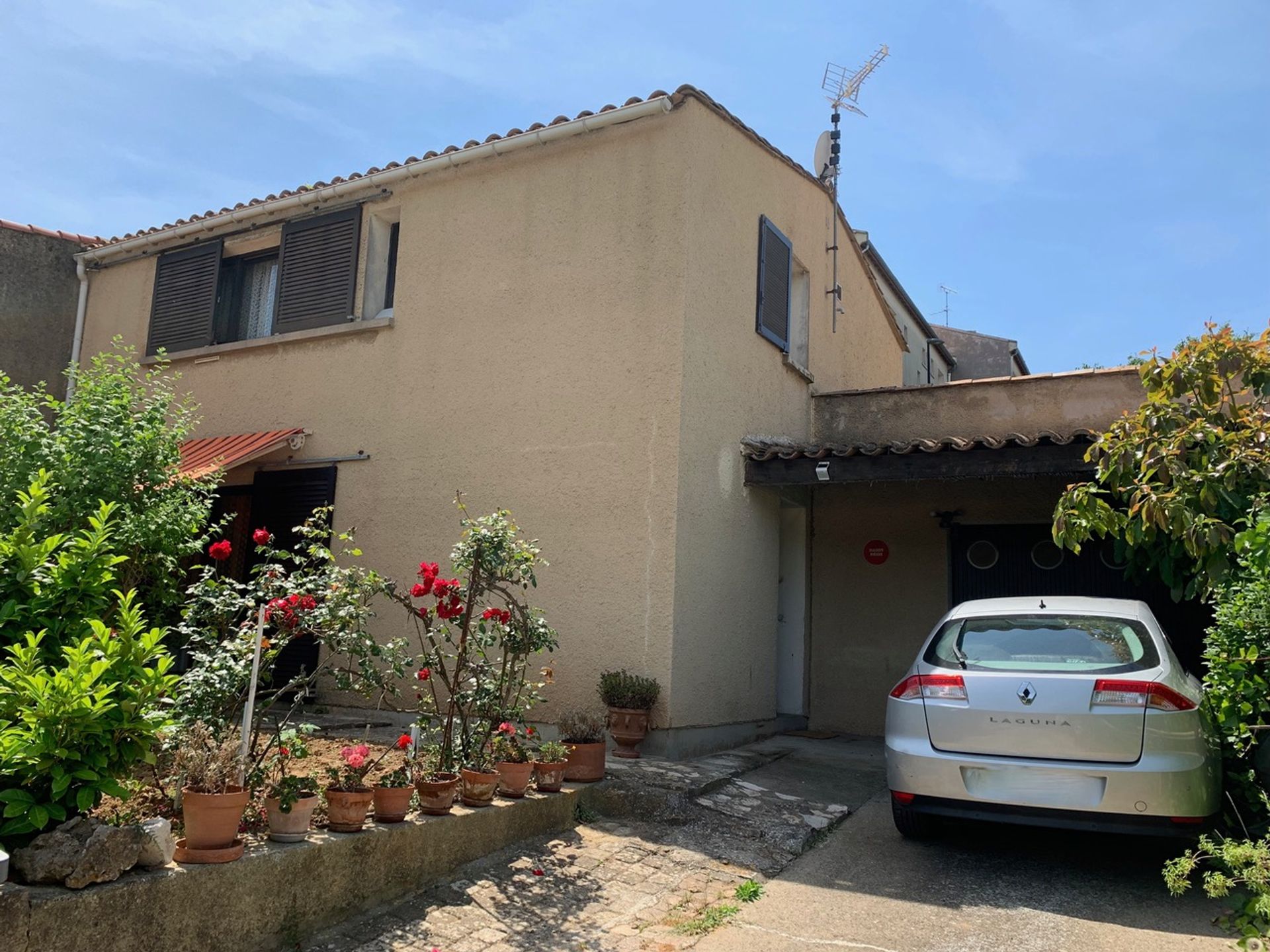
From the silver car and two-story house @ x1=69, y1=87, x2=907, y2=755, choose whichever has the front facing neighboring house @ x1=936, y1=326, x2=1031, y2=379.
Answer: the silver car

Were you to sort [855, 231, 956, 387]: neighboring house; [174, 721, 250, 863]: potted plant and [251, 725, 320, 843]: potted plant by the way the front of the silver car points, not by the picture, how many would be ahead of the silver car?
1

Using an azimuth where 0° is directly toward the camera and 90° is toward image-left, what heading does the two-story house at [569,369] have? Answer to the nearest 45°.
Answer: approximately 45°

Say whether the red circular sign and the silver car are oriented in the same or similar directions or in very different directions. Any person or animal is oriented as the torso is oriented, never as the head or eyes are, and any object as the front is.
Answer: very different directions

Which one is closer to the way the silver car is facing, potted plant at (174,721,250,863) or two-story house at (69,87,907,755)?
the two-story house

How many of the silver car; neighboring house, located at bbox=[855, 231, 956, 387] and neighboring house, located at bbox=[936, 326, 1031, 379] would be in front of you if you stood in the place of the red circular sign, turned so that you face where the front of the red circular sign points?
1

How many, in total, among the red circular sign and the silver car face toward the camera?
1

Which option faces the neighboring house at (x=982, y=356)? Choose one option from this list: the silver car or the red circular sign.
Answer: the silver car

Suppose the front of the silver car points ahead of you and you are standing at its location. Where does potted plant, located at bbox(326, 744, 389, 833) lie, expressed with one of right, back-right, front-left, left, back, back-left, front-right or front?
back-left

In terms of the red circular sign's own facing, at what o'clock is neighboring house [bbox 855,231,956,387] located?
The neighboring house is roughly at 6 o'clock from the red circular sign.

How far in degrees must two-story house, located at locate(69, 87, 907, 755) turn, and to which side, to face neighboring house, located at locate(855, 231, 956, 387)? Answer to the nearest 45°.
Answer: approximately 180°

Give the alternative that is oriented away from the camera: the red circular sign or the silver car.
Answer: the silver car

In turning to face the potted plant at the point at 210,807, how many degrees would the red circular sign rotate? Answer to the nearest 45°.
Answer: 0° — it already faces it

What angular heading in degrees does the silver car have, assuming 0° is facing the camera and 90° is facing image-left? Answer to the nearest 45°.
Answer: approximately 180°
